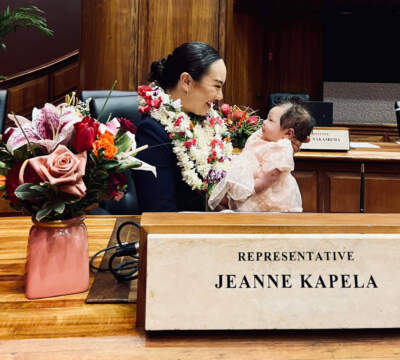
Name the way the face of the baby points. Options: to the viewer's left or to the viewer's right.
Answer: to the viewer's left

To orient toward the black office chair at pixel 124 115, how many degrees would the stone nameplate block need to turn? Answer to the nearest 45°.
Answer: approximately 135° to its right

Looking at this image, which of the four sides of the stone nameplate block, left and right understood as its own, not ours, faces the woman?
back

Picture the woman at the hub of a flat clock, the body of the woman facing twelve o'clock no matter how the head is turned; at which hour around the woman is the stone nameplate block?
The stone nameplate block is roughly at 1 o'clock from the woman.

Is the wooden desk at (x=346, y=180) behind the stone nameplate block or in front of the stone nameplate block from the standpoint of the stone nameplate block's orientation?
behind

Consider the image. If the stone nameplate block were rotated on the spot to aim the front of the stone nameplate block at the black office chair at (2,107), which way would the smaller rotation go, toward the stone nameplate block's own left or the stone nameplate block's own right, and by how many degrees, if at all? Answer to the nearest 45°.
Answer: approximately 135° to the stone nameplate block's own right

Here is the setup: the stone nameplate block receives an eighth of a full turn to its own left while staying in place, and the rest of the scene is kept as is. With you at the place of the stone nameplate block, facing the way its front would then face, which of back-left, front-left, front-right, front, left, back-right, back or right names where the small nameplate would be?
back-left

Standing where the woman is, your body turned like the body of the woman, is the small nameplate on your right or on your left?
on your left

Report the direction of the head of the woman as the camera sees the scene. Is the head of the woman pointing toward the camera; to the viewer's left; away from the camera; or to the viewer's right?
to the viewer's right

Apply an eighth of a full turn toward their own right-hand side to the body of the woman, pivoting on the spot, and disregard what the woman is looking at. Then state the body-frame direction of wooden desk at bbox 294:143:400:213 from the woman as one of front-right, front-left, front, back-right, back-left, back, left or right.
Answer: back-left
